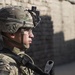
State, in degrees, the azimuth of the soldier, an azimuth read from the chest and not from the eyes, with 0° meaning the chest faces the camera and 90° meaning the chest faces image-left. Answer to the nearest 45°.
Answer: approximately 270°

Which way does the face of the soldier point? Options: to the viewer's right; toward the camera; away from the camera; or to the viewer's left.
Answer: to the viewer's right
